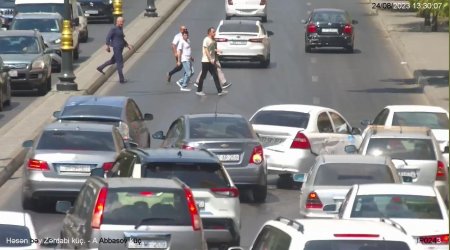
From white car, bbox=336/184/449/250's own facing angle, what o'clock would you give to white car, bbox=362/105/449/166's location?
white car, bbox=362/105/449/166 is roughly at 12 o'clock from white car, bbox=336/184/449/250.

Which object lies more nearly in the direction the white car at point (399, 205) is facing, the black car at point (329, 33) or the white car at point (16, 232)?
the black car

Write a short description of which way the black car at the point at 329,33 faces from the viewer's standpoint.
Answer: facing away from the viewer

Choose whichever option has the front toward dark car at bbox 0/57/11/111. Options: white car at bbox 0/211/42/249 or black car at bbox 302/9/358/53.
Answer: the white car

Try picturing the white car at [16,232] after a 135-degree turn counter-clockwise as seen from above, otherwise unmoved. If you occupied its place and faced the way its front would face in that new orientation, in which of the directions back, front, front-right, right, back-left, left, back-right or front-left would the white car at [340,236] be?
left

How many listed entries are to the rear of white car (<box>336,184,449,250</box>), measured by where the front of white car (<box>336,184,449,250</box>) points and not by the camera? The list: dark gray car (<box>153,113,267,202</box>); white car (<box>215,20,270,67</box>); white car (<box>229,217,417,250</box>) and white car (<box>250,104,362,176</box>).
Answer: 1

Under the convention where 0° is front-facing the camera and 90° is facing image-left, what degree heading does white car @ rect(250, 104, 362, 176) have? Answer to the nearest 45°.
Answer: approximately 225°

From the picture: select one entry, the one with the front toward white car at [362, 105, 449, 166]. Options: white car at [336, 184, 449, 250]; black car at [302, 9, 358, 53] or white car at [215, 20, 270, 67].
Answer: white car at [336, 184, 449, 250]

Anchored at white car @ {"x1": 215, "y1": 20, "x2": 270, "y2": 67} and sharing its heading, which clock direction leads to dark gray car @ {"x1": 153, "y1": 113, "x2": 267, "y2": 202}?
The dark gray car is roughly at 6 o'clock from the white car.

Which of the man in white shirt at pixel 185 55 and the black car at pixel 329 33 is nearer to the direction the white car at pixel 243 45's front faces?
the black car

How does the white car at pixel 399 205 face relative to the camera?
away from the camera

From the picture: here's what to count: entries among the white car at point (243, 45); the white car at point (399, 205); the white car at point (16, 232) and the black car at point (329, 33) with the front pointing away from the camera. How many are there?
4

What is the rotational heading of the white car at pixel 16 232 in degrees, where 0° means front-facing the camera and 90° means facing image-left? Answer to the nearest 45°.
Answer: approximately 180°

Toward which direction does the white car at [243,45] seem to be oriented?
away from the camera

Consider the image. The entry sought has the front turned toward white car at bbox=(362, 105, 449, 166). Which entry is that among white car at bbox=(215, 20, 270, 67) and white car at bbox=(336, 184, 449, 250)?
white car at bbox=(336, 184, 449, 250)
